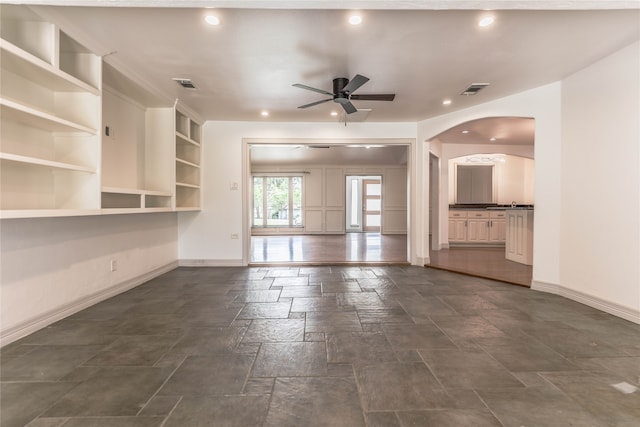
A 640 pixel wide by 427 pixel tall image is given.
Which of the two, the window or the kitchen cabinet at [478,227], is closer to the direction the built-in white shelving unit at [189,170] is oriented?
the kitchen cabinet

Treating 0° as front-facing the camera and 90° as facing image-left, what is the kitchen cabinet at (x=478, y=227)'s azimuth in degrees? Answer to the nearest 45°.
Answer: approximately 0°

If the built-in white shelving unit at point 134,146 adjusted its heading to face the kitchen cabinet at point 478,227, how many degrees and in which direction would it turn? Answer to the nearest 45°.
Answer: approximately 45° to its left

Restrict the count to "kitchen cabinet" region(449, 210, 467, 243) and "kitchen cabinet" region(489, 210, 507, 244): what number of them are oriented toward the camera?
2

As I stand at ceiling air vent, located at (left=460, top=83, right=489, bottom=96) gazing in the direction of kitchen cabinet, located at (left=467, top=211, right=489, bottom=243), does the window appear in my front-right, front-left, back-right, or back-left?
front-left

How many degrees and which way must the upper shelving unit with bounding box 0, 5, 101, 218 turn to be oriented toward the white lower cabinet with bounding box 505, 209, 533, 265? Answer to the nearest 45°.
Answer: approximately 45° to its left

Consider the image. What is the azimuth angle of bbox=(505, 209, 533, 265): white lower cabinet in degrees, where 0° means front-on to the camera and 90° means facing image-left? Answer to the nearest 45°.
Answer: approximately 45°

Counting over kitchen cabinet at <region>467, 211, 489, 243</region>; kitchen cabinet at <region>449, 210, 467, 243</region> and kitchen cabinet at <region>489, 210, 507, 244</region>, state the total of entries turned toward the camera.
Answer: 3

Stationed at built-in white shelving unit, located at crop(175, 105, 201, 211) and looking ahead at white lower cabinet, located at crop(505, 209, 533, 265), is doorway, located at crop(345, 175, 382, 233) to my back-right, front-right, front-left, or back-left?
front-left

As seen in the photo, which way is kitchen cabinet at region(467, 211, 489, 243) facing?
toward the camera
